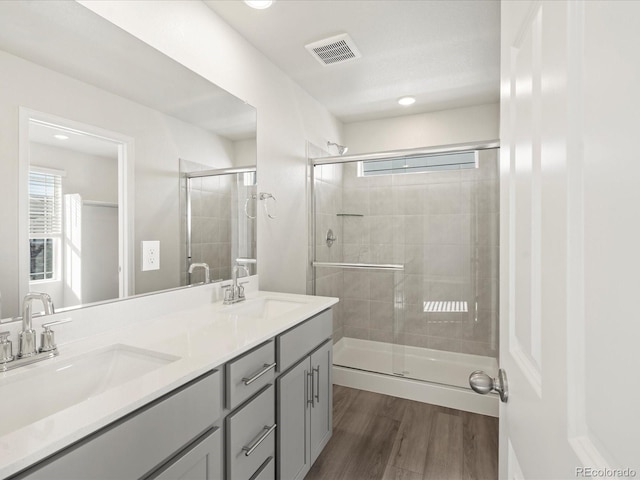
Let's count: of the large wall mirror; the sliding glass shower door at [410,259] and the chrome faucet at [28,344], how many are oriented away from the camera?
0

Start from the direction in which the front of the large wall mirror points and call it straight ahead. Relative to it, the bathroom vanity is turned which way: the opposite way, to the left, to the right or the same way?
the same way

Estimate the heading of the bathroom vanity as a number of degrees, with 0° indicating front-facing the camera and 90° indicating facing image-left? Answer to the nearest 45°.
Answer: approximately 315°

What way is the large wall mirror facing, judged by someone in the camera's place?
facing the viewer and to the right of the viewer

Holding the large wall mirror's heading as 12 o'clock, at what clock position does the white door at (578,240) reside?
The white door is roughly at 1 o'clock from the large wall mirror.

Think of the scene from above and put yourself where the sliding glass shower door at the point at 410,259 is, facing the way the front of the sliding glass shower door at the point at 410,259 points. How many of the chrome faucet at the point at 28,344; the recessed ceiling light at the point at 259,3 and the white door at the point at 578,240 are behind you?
0

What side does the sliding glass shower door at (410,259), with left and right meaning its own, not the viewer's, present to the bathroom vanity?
front

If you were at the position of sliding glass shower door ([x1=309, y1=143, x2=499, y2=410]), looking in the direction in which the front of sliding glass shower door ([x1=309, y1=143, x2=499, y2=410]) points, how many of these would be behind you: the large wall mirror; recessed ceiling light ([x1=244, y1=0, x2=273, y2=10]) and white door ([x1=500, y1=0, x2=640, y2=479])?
0

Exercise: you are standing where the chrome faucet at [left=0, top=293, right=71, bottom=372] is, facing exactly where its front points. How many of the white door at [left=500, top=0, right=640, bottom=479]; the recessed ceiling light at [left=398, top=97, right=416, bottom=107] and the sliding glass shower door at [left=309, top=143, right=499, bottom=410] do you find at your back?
0

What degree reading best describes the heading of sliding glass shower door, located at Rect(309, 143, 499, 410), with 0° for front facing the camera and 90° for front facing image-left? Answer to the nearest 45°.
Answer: approximately 0°

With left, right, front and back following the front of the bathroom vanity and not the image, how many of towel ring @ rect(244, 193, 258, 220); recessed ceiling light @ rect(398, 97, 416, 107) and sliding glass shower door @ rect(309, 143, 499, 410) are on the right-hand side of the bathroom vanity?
0

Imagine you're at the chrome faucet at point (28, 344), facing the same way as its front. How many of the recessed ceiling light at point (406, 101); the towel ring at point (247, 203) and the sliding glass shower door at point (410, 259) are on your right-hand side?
0

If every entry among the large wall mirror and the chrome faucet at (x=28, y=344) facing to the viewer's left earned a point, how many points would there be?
0

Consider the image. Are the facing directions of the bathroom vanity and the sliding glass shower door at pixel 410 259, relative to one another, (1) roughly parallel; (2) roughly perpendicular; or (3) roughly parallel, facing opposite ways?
roughly perpendicular

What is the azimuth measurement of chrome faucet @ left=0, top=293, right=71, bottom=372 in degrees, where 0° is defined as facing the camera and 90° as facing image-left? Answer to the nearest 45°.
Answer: approximately 315°

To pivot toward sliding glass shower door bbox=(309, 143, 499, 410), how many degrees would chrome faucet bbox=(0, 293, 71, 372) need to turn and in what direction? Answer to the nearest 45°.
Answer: approximately 45° to its left
